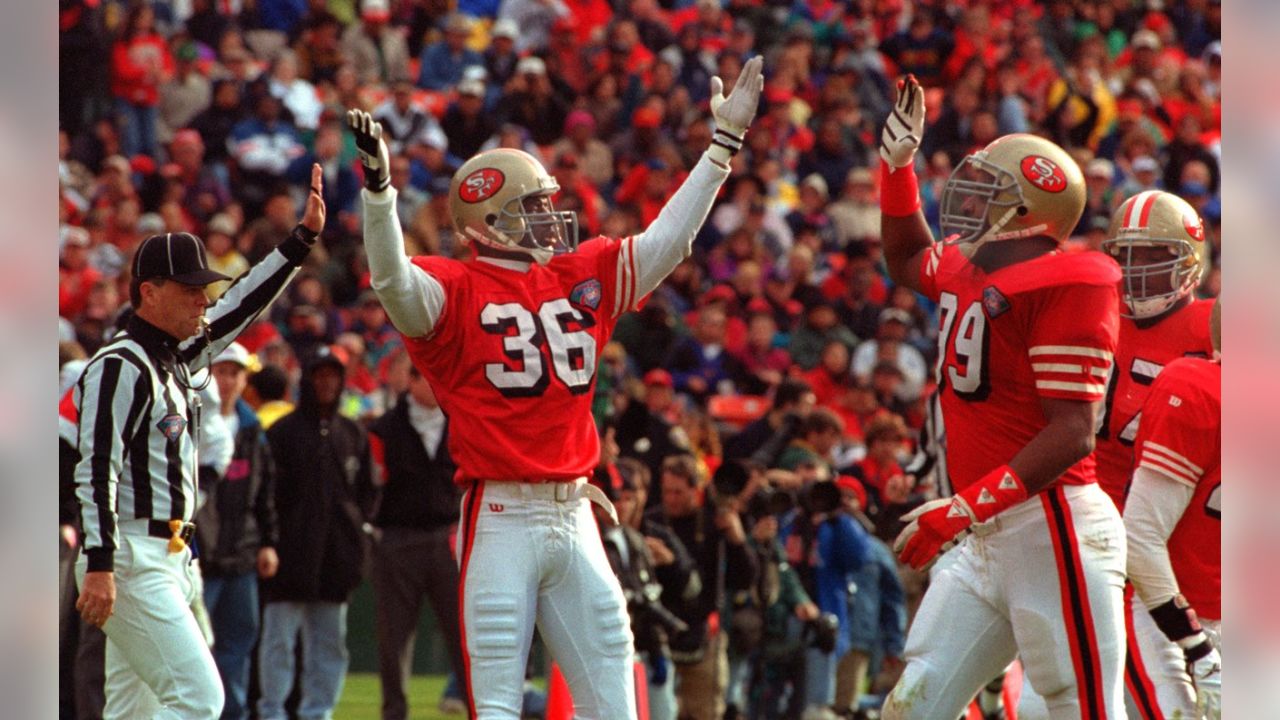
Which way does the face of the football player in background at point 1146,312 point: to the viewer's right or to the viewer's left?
to the viewer's left

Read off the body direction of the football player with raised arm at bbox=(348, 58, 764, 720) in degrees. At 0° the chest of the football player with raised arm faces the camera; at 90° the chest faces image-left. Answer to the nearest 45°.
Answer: approximately 315°

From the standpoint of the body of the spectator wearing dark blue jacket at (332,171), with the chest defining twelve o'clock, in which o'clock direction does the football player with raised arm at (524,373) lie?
The football player with raised arm is roughly at 12 o'clock from the spectator wearing dark blue jacket.

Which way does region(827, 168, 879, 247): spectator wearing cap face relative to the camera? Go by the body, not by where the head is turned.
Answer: toward the camera

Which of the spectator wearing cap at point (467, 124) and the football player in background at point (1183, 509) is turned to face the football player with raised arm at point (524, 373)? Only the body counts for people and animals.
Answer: the spectator wearing cap

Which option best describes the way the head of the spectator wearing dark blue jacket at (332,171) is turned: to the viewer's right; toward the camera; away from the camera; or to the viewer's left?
toward the camera

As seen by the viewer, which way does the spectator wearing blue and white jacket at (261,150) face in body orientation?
toward the camera

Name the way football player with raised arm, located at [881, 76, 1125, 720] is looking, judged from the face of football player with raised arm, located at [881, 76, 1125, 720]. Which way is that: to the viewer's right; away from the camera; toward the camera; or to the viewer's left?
to the viewer's left

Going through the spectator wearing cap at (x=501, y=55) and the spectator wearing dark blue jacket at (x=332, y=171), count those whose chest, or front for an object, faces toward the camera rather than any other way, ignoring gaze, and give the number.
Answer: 2

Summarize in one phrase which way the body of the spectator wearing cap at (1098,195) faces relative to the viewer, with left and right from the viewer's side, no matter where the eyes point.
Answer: facing the viewer

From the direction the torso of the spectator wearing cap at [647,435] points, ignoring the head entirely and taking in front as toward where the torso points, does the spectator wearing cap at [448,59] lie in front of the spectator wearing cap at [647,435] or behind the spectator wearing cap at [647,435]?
behind

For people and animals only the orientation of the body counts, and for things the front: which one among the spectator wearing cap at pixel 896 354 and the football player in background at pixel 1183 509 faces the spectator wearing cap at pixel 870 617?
the spectator wearing cap at pixel 896 354

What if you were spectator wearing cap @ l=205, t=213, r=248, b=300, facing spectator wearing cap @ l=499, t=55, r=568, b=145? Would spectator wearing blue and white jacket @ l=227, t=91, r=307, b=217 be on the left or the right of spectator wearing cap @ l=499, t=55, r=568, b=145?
left

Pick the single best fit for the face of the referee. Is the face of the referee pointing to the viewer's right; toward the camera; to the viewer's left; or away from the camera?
to the viewer's right

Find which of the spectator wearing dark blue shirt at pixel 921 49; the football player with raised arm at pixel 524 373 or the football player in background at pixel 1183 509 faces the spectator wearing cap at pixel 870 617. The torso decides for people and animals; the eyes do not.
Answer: the spectator wearing dark blue shirt at pixel 921 49

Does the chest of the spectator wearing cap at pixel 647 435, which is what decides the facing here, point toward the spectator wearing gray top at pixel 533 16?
no
